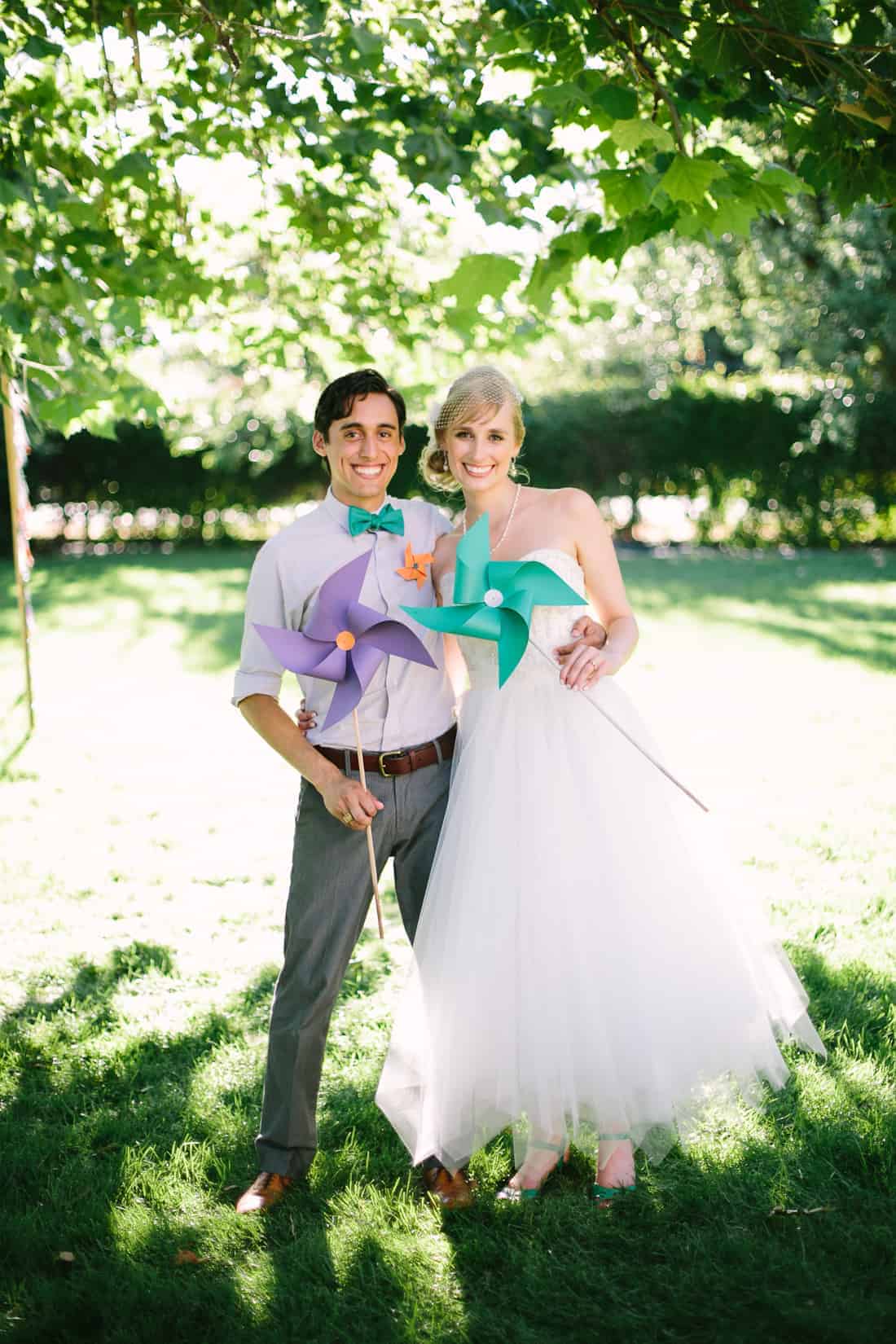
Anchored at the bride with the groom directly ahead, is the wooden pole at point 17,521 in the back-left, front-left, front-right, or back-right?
front-right

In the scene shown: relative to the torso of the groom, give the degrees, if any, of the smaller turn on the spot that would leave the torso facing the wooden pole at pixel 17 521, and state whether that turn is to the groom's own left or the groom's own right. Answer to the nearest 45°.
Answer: approximately 135° to the groom's own right

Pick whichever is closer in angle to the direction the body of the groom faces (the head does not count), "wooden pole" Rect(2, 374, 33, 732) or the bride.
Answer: the bride

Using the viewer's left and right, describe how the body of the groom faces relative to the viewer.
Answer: facing the viewer

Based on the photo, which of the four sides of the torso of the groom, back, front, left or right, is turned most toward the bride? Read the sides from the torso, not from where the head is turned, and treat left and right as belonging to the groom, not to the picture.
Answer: left

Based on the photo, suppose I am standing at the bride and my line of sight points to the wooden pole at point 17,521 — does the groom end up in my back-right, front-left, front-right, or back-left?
front-left
